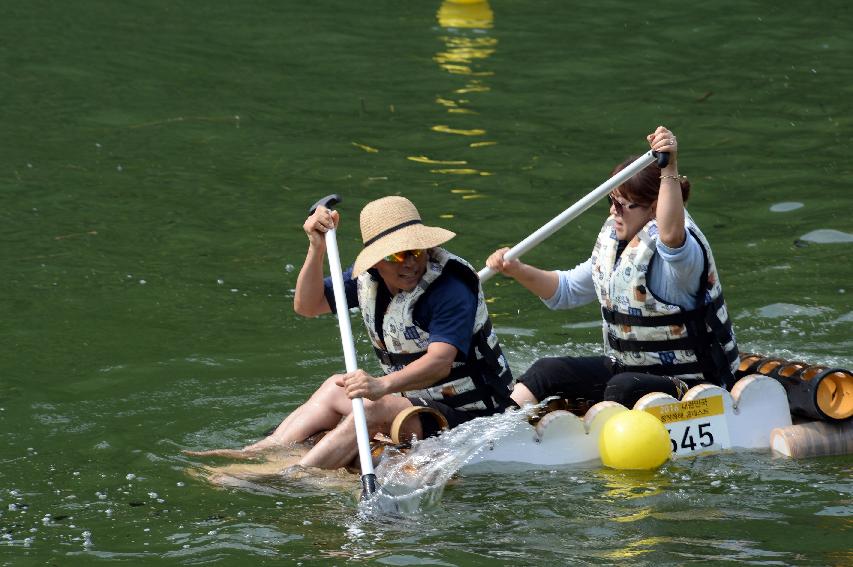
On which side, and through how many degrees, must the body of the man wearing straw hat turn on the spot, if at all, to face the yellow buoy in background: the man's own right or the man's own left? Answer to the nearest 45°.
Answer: approximately 135° to the man's own right

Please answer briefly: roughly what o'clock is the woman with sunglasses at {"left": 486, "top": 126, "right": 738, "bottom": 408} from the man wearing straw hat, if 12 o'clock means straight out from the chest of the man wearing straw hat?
The woman with sunglasses is roughly at 7 o'clock from the man wearing straw hat.

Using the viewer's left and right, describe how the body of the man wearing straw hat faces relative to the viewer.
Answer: facing the viewer and to the left of the viewer

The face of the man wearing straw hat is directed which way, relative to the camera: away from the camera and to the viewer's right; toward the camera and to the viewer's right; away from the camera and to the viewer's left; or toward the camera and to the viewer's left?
toward the camera and to the viewer's left

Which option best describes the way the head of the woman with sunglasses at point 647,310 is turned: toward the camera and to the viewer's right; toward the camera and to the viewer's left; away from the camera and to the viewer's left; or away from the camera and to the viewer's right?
toward the camera and to the viewer's left
